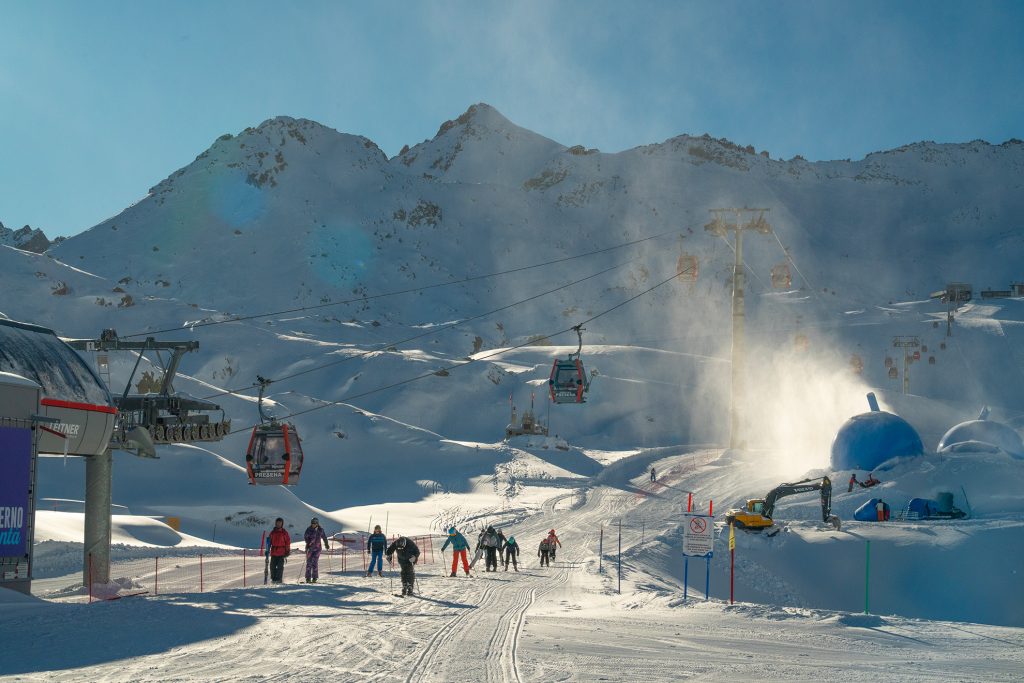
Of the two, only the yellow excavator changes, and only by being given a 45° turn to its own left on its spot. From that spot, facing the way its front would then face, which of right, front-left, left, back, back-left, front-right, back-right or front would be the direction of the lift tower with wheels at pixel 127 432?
back

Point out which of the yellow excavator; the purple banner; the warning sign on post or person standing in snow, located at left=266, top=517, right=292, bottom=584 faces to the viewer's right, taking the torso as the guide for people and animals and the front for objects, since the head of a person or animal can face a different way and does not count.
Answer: the yellow excavator

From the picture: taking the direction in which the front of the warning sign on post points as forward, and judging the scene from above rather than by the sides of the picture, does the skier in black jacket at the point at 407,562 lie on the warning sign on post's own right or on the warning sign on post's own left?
on the warning sign on post's own right

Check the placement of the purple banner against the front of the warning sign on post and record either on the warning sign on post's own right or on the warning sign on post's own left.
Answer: on the warning sign on post's own right

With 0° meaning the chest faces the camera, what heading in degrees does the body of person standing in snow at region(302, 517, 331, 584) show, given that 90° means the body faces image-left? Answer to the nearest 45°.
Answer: approximately 0°

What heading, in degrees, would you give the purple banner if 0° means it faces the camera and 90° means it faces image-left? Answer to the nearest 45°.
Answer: approximately 0°

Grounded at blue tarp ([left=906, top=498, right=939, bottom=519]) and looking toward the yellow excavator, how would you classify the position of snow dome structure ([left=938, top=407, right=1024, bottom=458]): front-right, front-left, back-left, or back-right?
back-right

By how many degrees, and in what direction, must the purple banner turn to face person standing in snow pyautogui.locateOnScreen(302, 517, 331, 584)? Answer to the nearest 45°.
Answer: approximately 135° to its left
